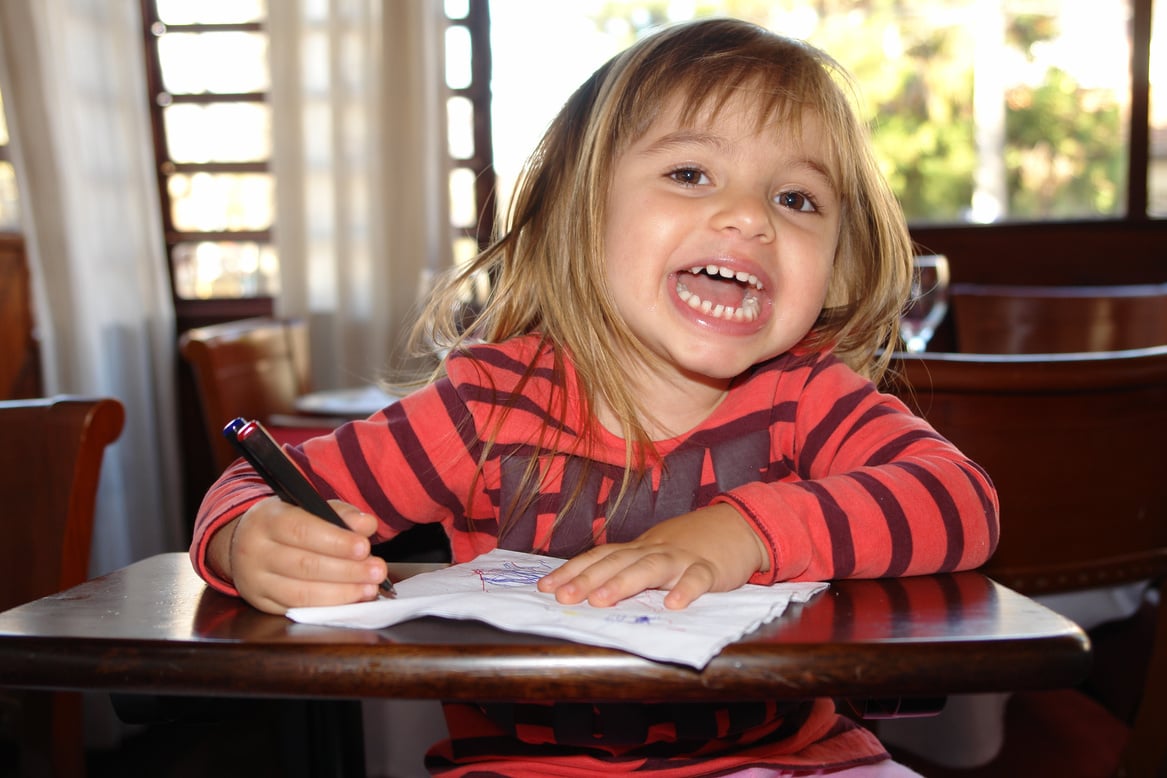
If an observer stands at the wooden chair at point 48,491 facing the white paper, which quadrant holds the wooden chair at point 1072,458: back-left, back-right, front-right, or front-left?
front-left

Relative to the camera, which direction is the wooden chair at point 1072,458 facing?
away from the camera

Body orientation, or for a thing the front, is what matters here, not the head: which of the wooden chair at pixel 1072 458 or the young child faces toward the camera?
the young child

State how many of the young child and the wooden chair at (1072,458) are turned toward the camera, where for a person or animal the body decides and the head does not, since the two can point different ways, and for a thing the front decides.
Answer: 1

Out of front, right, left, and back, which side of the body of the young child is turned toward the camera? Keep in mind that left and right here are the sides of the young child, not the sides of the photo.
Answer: front

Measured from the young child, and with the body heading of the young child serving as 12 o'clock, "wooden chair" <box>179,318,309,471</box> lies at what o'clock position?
The wooden chair is roughly at 5 o'clock from the young child.

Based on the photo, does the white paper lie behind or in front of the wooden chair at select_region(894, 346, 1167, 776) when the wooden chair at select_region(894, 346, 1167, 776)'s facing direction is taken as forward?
behind

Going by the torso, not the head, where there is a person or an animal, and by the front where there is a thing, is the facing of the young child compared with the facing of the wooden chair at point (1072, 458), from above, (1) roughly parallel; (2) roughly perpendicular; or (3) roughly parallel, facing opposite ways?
roughly parallel, facing opposite ways

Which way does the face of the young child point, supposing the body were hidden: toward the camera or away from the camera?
toward the camera
